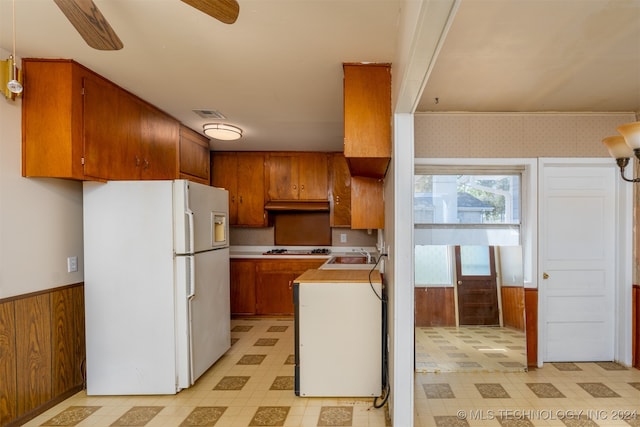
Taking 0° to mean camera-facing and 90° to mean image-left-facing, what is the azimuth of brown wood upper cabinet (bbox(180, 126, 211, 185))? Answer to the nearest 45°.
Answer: approximately 315°

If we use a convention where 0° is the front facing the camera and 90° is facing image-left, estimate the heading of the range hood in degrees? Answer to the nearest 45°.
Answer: approximately 0°

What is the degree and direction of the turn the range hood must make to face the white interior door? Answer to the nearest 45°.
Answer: approximately 45° to its left

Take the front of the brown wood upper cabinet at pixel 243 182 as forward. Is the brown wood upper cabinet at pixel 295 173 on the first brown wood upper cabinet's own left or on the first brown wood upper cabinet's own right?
on the first brown wood upper cabinet's own left
